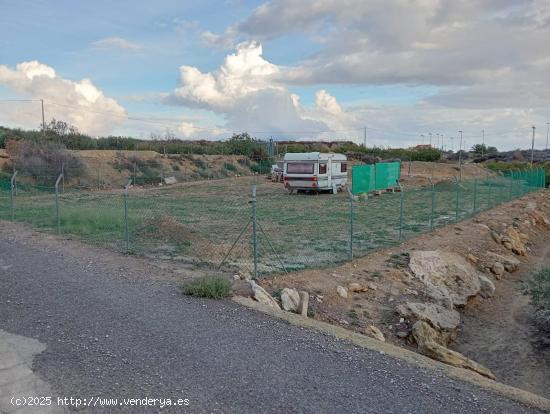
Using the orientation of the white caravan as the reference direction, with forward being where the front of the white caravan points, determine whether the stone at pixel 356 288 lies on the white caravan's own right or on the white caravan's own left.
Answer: on the white caravan's own right

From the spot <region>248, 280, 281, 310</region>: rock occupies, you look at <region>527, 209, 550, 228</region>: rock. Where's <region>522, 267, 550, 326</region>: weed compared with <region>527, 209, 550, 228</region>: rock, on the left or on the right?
right
